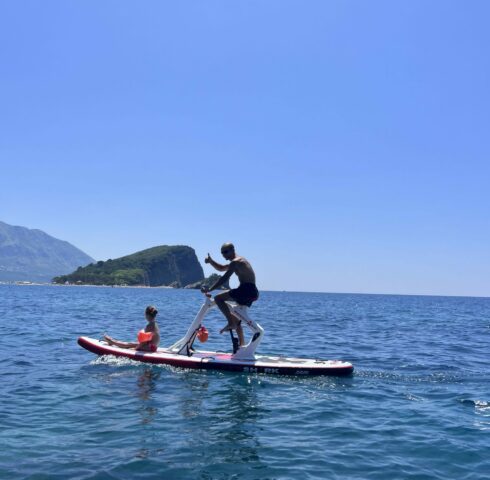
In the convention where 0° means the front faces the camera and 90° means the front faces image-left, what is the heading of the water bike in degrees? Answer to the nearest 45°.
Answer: approximately 90°

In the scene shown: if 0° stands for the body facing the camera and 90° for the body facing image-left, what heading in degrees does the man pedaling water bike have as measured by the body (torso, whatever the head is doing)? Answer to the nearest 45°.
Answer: approximately 90°
